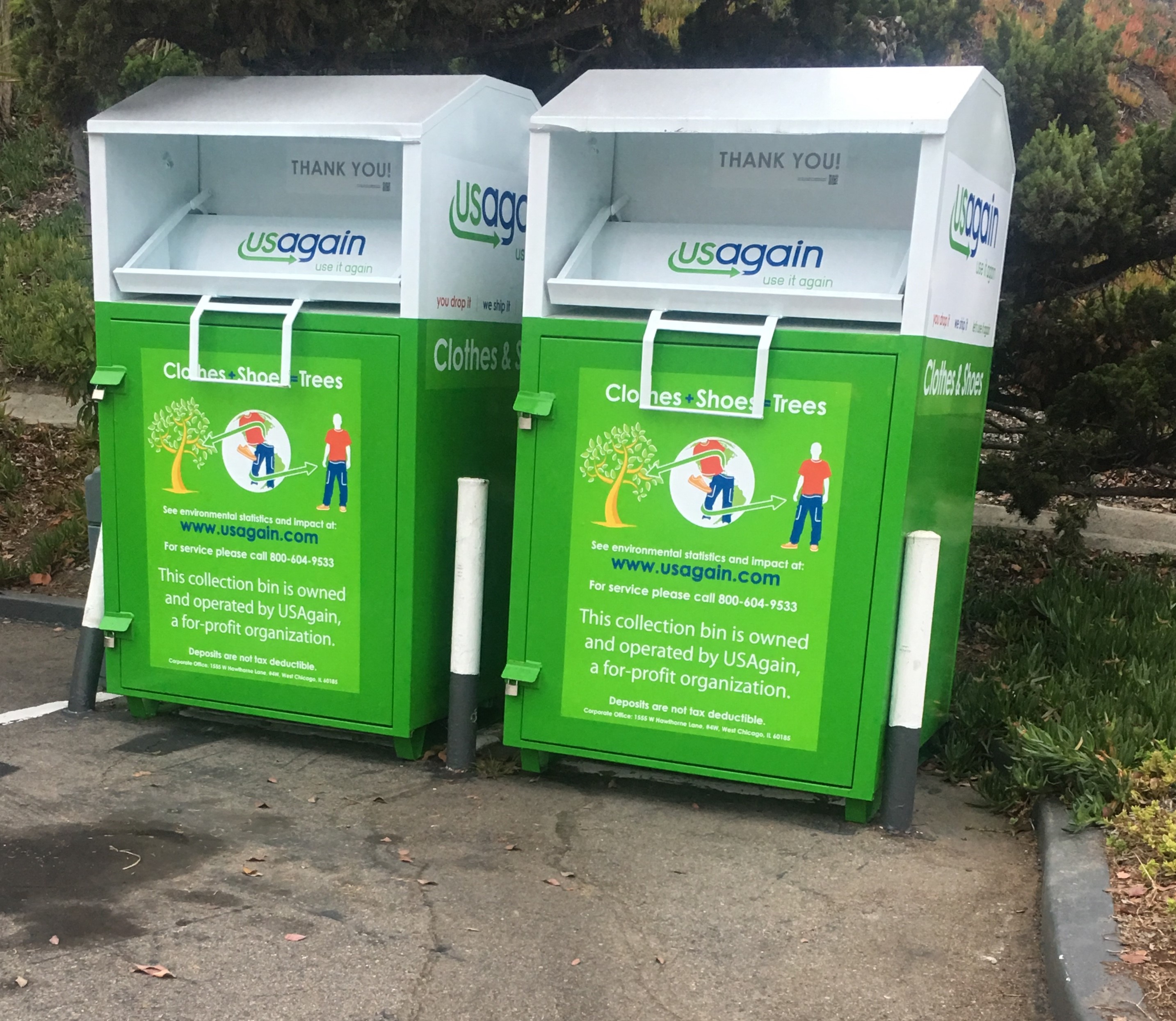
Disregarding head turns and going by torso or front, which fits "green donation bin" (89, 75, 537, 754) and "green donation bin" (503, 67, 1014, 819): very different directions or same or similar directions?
same or similar directions

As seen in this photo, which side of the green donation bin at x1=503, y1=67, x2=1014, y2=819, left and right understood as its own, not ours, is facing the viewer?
front

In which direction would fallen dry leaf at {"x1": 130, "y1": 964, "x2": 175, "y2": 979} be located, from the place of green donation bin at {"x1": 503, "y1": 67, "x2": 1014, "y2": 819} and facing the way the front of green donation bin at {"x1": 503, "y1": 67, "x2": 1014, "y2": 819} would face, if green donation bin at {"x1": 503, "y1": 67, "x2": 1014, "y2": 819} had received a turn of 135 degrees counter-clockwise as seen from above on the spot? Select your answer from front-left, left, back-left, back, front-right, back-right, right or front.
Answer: back

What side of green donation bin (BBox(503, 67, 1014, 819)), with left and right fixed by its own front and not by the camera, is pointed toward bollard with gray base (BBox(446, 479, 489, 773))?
right

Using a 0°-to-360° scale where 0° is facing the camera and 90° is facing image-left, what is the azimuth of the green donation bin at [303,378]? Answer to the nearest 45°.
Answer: approximately 45°

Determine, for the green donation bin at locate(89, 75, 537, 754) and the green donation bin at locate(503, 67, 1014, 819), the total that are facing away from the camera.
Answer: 0

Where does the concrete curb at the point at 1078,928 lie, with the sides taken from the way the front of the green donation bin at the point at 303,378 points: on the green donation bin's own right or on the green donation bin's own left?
on the green donation bin's own left

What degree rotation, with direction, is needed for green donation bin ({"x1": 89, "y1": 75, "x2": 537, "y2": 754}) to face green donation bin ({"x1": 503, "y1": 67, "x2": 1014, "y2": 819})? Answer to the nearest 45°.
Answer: approximately 90° to its left

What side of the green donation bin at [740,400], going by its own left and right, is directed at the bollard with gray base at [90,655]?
right
